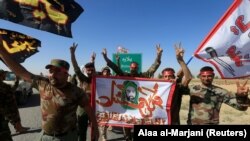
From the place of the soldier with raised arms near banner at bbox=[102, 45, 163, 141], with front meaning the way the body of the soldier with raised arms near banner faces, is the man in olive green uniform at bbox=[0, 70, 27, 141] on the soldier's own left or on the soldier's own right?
on the soldier's own right

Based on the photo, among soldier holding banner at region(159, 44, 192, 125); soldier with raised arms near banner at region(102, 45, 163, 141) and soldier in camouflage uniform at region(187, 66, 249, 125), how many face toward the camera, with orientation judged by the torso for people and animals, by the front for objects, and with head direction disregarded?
3

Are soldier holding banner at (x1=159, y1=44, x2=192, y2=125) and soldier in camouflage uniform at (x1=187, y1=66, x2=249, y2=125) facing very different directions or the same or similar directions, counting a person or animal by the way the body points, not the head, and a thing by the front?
same or similar directions

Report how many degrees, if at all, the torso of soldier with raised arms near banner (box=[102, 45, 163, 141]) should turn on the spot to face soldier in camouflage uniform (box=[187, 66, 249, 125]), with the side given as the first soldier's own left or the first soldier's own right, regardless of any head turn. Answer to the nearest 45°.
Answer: approximately 45° to the first soldier's own left

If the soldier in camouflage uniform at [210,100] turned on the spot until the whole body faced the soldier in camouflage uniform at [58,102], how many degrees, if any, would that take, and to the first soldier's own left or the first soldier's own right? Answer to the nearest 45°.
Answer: approximately 45° to the first soldier's own right

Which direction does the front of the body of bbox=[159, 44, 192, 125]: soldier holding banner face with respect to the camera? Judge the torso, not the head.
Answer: toward the camera

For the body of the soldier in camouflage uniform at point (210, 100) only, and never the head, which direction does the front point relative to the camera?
toward the camera

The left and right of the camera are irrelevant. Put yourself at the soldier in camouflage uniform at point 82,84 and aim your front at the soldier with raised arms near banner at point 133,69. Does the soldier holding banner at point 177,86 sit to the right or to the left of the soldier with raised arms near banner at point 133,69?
right

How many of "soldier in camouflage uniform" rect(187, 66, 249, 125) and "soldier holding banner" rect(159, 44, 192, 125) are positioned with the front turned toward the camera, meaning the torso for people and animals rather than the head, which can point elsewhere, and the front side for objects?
2
